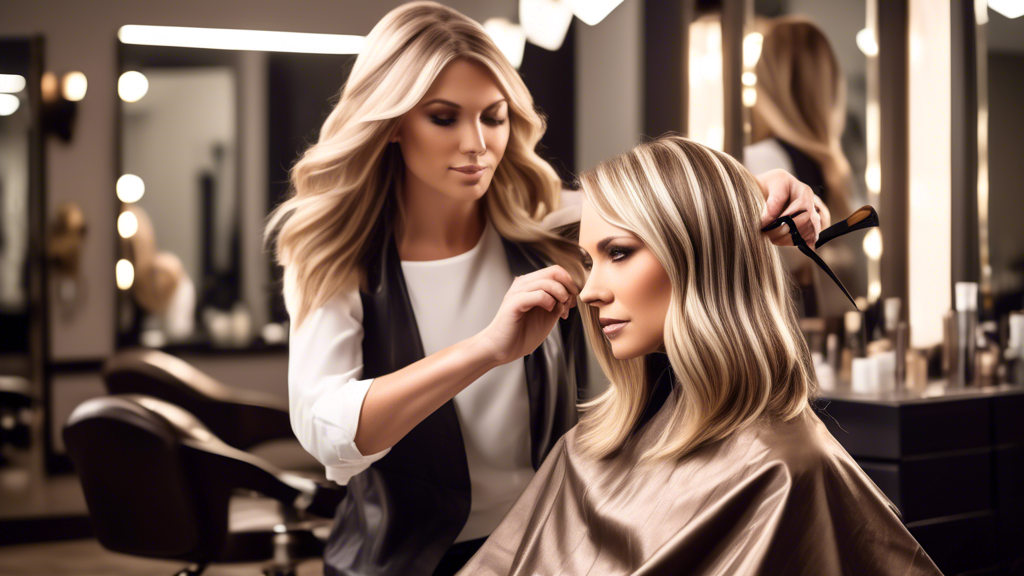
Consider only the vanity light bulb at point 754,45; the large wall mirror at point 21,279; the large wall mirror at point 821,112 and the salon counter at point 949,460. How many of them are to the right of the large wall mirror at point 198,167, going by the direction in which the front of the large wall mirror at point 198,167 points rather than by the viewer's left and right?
1

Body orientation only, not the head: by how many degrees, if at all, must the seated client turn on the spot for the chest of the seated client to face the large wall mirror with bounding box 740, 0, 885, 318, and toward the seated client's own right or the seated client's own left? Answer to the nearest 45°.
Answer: approximately 135° to the seated client's own right

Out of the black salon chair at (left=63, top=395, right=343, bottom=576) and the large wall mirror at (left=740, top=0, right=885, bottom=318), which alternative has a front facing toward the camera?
the large wall mirror

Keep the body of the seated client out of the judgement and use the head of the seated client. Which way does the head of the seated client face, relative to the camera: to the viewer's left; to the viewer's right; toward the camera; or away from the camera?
to the viewer's left

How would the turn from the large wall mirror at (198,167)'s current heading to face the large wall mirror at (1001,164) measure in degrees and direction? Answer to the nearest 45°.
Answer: approximately 90° to its left

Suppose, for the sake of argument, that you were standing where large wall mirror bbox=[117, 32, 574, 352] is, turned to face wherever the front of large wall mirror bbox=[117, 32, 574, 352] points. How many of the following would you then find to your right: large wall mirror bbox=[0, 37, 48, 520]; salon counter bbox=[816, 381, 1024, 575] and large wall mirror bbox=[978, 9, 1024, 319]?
1

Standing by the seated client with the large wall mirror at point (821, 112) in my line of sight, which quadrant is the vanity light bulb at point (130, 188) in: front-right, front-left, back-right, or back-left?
front-left

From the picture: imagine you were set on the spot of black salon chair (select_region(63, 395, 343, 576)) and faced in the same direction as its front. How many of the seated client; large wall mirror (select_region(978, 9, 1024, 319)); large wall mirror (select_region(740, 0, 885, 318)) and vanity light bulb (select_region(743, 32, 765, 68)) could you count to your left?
0

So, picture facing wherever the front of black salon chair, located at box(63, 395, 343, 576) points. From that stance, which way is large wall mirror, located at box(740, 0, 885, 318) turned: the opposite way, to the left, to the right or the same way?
the opposite way

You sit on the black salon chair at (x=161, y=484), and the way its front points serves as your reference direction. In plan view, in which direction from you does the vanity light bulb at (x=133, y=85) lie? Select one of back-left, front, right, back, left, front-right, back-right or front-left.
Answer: front-left

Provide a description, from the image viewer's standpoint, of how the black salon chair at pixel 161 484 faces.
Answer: facing away from the viewer and to the right of the viewer

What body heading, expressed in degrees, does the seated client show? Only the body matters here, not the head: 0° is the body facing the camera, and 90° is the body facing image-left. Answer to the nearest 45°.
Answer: approximately 45°

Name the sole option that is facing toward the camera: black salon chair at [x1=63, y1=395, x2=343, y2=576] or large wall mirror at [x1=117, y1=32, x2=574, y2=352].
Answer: the large wall mirror

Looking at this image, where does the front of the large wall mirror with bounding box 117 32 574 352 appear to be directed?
toward the camera

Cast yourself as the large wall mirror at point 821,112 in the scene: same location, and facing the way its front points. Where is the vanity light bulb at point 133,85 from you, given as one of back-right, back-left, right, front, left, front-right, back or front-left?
right

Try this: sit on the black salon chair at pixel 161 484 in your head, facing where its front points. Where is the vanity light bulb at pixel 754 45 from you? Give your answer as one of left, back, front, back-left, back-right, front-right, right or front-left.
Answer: front-right
